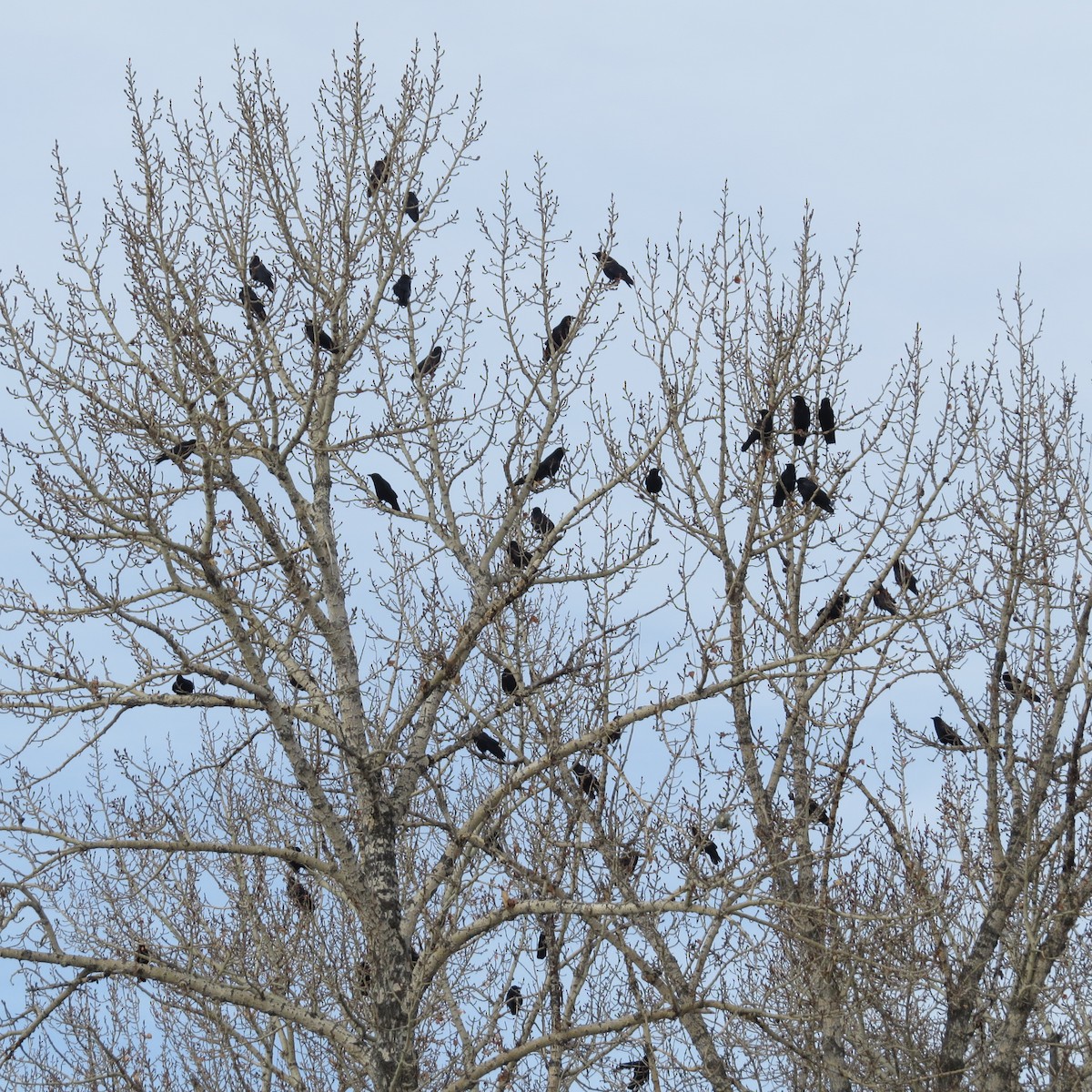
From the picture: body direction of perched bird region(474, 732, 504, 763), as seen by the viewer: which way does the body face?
to the viewer's left

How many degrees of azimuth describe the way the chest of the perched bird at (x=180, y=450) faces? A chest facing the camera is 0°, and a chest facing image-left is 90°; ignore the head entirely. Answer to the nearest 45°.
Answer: approximately 270°

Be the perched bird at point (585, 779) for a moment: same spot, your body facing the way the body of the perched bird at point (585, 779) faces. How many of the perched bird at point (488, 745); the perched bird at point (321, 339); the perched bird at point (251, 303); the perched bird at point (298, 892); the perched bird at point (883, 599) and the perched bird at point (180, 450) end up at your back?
1

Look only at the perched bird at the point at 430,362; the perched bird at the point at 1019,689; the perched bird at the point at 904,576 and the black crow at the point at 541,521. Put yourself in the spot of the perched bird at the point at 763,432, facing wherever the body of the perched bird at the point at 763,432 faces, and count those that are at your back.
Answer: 2

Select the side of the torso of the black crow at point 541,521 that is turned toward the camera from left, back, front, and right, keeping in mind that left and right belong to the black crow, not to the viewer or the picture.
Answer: left

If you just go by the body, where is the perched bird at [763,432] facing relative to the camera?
to the viewer's right

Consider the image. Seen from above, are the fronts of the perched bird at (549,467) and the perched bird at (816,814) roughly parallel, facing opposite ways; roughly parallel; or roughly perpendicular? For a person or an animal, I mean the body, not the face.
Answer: roughly parallel, facing opposite ways

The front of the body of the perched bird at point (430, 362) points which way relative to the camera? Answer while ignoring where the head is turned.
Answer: to the viewer's right

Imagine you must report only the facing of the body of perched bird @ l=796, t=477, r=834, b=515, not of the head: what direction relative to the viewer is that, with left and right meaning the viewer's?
facing to the left of the viewer

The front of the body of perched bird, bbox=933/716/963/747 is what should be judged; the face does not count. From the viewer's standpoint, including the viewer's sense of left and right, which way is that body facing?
facing to the left of the viewer
